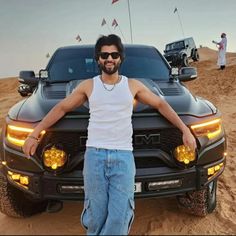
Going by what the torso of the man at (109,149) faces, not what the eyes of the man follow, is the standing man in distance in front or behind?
behind

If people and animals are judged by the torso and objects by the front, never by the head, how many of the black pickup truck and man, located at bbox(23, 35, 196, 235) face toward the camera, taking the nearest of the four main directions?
2

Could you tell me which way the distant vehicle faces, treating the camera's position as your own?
facing the viewer and to the left of the viewer

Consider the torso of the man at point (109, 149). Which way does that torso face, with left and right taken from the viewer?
facing the viewer

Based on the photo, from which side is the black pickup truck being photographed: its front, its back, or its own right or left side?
front

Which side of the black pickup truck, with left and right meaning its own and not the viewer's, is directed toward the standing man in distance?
back

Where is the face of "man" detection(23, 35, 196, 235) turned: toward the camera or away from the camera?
toward the camera
